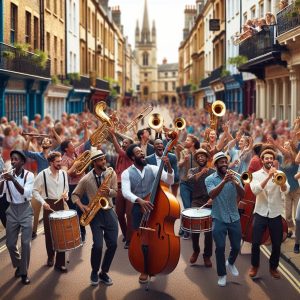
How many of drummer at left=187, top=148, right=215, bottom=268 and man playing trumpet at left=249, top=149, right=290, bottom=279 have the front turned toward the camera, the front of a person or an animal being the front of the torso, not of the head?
2

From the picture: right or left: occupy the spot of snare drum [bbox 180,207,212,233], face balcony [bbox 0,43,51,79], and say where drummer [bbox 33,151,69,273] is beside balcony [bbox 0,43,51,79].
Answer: left

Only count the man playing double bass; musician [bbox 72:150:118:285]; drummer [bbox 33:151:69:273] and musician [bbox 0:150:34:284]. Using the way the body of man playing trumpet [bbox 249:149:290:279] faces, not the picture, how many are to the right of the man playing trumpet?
4

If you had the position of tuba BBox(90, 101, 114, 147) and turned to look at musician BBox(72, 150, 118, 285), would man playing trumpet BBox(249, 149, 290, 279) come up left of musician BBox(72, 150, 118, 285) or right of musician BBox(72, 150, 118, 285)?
left

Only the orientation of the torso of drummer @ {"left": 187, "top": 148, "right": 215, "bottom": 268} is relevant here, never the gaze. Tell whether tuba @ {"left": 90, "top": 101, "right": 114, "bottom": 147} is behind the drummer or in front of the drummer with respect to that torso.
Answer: behind

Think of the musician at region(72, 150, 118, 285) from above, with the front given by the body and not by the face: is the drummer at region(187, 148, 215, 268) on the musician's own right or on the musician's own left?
on the musician's own left

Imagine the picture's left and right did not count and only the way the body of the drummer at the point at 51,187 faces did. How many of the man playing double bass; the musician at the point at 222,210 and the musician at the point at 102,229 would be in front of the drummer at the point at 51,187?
3

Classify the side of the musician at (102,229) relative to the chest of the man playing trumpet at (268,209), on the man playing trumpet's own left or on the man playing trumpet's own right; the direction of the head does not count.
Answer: on the man playing trumpet's own right

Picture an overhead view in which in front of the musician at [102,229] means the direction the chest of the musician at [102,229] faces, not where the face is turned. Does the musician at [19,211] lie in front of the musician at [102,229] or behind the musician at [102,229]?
behind

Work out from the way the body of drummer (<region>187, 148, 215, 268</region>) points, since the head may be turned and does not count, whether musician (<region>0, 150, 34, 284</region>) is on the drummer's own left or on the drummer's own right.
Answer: on the drummer's own right

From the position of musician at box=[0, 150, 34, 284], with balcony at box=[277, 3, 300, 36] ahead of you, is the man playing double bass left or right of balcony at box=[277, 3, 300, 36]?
right
